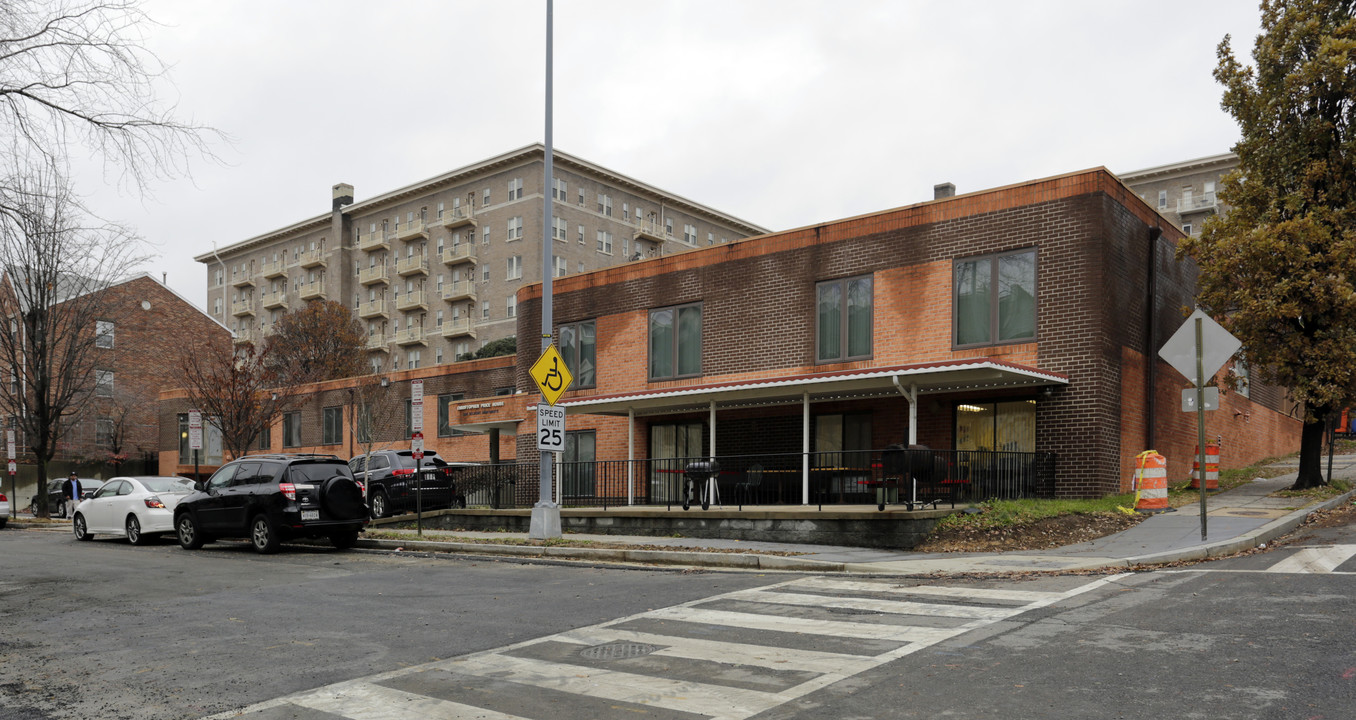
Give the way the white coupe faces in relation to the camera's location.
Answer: facing away from the viewer and to the left of the viewer

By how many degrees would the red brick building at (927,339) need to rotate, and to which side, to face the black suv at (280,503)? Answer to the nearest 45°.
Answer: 0° — it already faces it

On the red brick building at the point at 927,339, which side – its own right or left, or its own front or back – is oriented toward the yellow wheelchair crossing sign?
front

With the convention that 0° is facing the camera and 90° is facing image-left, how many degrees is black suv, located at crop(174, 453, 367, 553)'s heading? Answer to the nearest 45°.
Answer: approximately 135°

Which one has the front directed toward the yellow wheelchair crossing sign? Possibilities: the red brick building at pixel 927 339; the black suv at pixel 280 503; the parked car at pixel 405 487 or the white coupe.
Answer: the red brick building

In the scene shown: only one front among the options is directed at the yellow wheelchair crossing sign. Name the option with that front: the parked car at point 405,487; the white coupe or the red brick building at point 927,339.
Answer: the red brick building

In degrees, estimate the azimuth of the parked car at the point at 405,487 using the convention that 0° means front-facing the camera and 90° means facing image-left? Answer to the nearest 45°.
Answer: approximately 135°

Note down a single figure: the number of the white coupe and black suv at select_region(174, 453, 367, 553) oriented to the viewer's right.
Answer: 0

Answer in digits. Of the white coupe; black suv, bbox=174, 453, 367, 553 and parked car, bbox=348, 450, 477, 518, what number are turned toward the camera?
0

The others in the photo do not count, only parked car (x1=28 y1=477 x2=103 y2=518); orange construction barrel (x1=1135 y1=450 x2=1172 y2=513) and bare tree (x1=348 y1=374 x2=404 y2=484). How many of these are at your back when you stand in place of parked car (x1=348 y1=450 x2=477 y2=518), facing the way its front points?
1

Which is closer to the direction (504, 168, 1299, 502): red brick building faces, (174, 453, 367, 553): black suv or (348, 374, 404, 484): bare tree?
the black suv

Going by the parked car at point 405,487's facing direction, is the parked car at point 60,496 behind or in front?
in front
